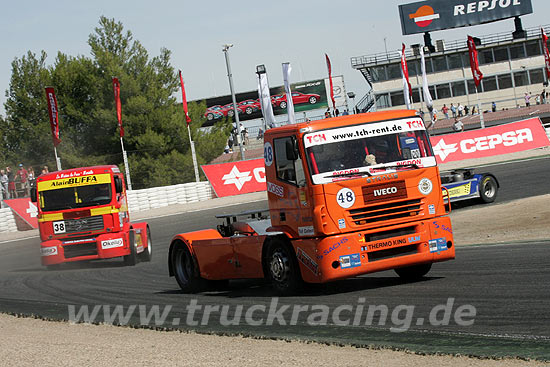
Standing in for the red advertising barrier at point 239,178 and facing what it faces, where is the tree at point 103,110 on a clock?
The tree is roughly at 5 o'clock from the red advertising barrier.

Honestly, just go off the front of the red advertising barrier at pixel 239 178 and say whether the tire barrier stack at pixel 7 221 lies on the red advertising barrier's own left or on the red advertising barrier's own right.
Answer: on the red advertising barrier's own right

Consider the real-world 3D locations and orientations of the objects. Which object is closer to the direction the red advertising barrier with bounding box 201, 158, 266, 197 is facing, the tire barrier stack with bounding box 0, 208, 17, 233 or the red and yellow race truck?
the red and yellow race truck

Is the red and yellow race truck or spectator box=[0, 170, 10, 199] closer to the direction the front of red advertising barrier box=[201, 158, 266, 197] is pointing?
the red and yellow race truck

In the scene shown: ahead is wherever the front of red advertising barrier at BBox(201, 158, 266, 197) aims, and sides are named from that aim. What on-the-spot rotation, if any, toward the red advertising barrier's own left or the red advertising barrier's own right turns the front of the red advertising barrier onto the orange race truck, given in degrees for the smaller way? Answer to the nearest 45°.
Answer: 0° — it already faces it

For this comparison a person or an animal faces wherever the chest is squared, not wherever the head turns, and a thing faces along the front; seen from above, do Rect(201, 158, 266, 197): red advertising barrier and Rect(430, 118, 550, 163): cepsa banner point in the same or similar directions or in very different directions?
same or similar directions

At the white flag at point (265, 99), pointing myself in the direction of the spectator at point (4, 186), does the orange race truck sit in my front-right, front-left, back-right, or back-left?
front-left

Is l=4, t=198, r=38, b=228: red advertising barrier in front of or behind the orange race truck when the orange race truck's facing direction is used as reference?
behind

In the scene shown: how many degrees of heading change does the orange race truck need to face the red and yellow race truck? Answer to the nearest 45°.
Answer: approximately 180°

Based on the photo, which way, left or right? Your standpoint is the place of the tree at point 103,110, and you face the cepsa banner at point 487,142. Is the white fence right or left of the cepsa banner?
right

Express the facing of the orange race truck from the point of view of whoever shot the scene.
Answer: facing the viewer and to the right of the viewer

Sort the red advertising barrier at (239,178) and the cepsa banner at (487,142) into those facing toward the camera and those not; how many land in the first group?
2

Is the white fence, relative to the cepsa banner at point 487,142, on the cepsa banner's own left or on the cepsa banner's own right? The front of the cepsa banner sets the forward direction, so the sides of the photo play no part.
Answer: on the cepsa banner's own right

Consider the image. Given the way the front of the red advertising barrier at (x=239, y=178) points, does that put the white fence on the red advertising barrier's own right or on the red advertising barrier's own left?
on the red advertising barrier's own right

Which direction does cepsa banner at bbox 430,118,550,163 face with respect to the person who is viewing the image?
facing the viewer

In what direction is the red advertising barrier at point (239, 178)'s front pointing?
toward the camera

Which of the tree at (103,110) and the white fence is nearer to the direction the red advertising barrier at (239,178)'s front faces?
the white fence
